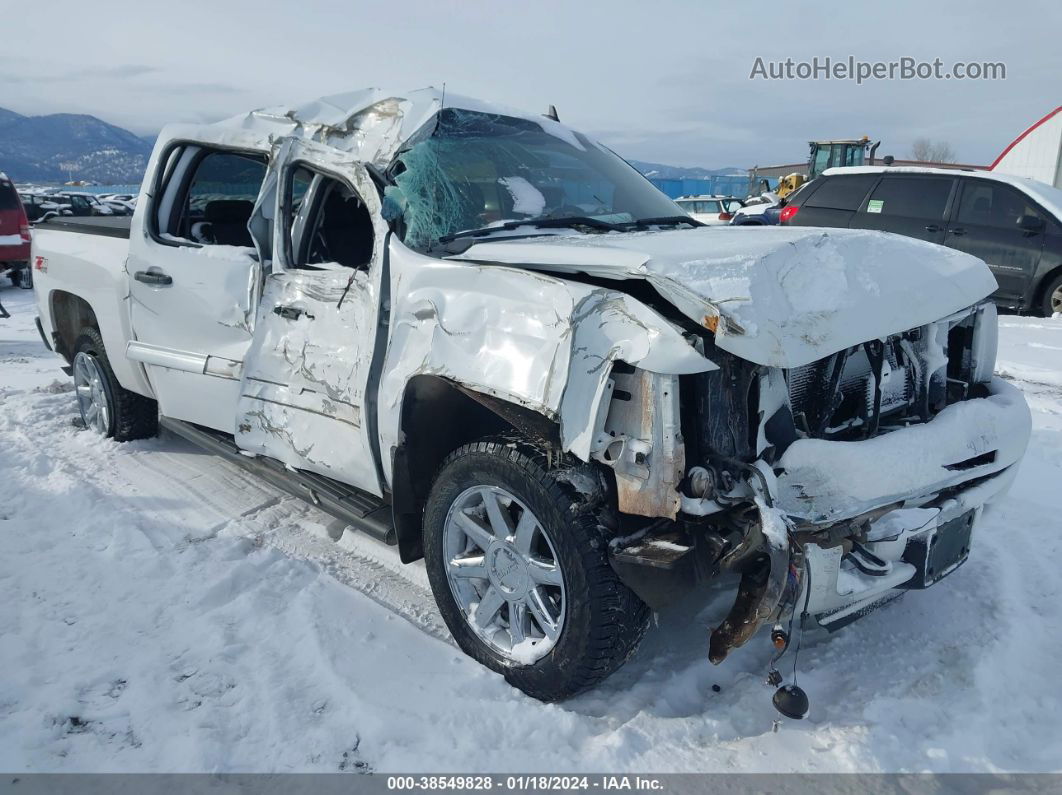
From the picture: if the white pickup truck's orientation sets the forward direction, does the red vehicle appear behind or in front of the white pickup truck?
behind

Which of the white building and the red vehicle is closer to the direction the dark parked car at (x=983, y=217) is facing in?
the white building

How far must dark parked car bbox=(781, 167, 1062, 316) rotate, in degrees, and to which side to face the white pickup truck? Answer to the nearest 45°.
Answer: approximately 90° to its right

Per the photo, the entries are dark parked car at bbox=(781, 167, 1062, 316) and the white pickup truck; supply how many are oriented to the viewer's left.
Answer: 0

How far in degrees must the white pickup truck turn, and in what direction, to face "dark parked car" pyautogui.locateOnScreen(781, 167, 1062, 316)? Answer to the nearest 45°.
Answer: approximately 90° to its left

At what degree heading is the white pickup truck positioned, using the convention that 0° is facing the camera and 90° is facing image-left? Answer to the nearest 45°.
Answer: approximately 315°

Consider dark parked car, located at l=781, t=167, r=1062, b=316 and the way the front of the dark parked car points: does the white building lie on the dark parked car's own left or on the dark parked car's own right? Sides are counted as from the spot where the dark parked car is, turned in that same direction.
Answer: on the dark parked car's own left

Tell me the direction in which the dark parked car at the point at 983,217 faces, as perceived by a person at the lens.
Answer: facing to the right of the viewer

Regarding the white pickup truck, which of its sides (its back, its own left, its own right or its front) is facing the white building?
left

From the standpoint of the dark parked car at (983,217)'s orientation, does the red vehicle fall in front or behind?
behind
